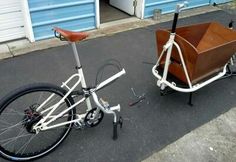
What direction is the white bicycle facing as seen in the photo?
to the viewer's right
